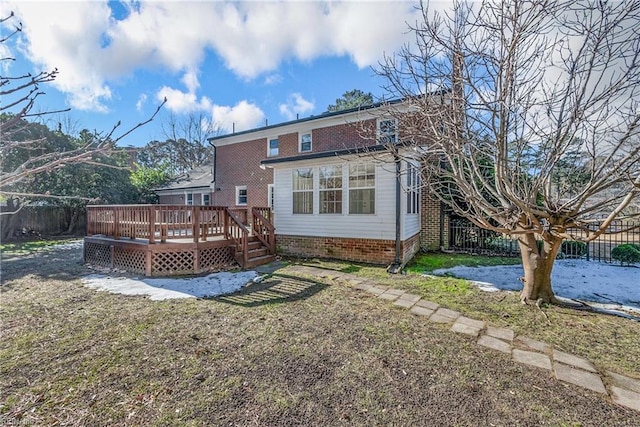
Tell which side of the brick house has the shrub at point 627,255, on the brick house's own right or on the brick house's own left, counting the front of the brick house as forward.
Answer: on the brick house's own right

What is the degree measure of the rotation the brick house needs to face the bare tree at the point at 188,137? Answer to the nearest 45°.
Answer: approximately 90° to its left

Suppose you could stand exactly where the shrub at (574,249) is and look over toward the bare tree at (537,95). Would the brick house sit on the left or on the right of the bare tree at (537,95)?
right

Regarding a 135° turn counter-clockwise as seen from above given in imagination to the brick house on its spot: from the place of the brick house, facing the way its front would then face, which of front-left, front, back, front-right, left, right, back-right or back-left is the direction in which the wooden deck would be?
front

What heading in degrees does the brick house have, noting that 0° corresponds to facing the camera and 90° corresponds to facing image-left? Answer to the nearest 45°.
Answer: approximately 225°

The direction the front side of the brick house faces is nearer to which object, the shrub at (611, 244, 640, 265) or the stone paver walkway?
the shrub

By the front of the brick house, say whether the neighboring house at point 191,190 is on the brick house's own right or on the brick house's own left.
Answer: on the brick house's own left

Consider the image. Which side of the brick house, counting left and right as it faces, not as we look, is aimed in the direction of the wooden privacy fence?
left
